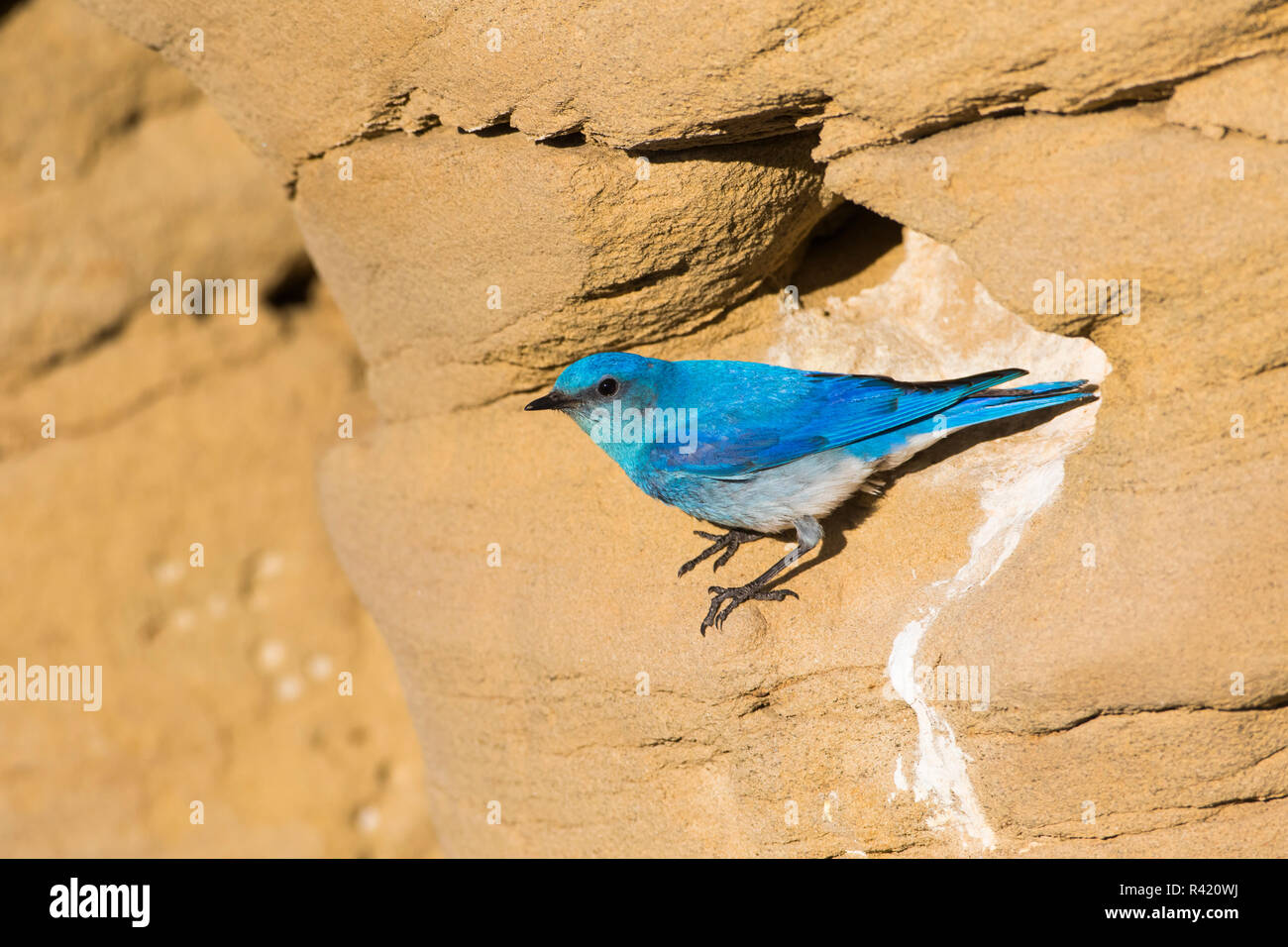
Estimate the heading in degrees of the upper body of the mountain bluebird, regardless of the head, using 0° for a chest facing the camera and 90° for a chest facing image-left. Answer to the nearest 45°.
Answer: approximately 90°
